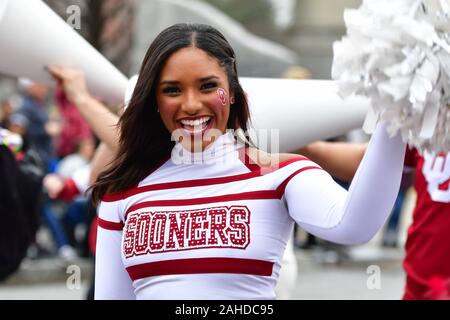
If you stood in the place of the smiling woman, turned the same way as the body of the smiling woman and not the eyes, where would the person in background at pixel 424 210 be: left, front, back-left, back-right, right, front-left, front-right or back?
back-left

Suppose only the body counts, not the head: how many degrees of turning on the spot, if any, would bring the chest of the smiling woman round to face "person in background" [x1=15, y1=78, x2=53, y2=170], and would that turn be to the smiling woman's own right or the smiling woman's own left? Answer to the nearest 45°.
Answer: approximately 180°

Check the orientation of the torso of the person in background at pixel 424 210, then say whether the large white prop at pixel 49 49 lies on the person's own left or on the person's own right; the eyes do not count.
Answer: on the person's own right

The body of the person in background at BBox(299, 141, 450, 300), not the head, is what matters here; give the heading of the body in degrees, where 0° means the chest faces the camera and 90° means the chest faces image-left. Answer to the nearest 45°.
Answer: approximately 0°

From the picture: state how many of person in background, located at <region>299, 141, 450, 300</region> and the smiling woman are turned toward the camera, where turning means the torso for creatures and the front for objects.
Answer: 2
